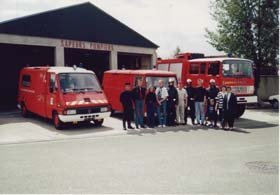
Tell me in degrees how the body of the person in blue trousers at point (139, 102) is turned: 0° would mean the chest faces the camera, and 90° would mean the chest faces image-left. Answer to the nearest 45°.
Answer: approximately 0°

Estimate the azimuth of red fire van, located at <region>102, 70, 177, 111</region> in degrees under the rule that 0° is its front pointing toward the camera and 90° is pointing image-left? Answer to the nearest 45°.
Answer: approximately 315°

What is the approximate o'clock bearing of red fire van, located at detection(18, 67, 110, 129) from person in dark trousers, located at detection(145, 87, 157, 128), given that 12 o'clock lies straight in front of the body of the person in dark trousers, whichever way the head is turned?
The red fire van is roughly at 3 o'clock from the person in dark trousers.

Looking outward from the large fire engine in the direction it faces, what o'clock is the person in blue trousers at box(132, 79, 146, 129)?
The person in blue trousers is roughly at 3 o'clock from the large fire engine.

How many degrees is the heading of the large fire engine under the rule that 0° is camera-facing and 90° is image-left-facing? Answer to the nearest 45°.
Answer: approximately 315°

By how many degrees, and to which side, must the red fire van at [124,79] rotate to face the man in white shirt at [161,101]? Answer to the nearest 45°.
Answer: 0° — it already faces them

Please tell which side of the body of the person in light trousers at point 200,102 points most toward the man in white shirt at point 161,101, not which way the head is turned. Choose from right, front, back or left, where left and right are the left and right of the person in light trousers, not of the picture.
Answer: right

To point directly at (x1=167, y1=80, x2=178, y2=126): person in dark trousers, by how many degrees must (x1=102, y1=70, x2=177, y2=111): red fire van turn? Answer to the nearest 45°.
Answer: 0° — it already faces them

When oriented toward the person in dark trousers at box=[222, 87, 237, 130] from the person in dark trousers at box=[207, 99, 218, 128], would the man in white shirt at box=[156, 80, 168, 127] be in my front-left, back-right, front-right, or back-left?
back-right

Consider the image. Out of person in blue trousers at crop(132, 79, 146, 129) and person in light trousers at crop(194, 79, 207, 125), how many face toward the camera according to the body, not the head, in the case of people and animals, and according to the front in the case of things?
2
